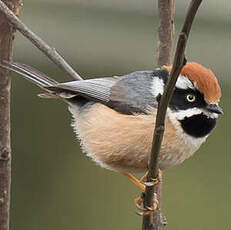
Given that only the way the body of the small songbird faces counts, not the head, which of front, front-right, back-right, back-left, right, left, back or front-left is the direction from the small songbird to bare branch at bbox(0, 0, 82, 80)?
back

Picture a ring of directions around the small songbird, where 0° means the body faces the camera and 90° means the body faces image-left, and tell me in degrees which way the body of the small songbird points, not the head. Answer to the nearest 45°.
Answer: approximately 270°

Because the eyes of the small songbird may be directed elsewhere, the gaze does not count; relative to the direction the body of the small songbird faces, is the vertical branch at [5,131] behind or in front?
behind
